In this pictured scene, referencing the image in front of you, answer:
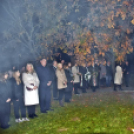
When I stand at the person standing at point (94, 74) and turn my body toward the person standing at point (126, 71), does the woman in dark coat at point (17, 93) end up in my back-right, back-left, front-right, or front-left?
back-right

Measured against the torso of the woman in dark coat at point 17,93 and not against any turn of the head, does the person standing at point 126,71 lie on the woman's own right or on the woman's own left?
on the woman's own left

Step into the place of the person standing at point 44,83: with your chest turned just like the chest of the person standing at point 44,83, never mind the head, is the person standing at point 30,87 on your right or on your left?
on your right

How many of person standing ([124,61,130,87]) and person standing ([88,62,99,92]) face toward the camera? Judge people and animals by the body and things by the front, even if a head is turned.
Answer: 2

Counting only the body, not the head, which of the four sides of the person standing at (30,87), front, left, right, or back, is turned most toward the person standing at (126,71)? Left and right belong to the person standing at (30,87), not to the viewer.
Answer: left
